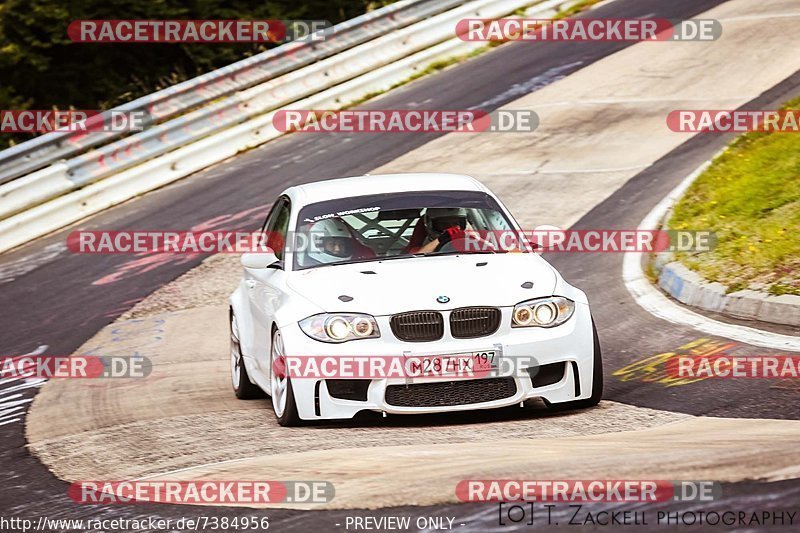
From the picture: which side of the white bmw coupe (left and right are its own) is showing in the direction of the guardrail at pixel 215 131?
back

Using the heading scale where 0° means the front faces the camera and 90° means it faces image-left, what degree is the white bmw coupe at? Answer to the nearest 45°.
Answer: approximately 0°

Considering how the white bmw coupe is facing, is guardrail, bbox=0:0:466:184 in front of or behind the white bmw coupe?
behind
